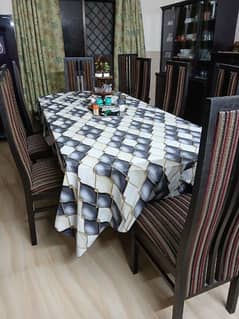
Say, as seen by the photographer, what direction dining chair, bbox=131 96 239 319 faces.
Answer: facing away from the viewer and to the left of the viewer

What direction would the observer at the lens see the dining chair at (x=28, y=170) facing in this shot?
facing to the right of the viewer

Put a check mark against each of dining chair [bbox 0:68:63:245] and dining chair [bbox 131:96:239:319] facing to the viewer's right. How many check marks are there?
1

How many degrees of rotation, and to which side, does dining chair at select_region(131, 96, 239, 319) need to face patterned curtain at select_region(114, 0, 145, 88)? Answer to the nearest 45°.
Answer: approximately 45° to its right

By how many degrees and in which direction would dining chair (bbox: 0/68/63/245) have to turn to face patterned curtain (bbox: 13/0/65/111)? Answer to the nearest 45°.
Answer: approximately 90° to its left
